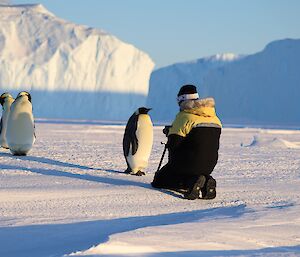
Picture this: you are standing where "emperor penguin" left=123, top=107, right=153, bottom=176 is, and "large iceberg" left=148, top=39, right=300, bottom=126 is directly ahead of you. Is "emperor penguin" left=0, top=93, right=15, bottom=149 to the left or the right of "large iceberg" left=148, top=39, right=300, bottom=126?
left

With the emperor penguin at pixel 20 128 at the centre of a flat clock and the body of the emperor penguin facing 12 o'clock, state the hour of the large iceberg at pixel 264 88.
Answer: The large iceberg is roughly at 7 o'clock from the emperor penguin.

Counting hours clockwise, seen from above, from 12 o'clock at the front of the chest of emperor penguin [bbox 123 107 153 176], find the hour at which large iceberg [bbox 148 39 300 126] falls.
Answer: The large iceberg is roughly at 8 o'clock from the emperor penguin.

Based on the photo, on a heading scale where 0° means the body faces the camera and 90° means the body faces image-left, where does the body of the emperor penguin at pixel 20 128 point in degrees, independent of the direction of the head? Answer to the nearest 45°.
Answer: approximately 0°

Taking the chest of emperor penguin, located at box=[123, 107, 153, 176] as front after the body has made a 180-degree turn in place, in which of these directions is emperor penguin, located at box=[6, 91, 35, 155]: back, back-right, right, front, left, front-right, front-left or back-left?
front
